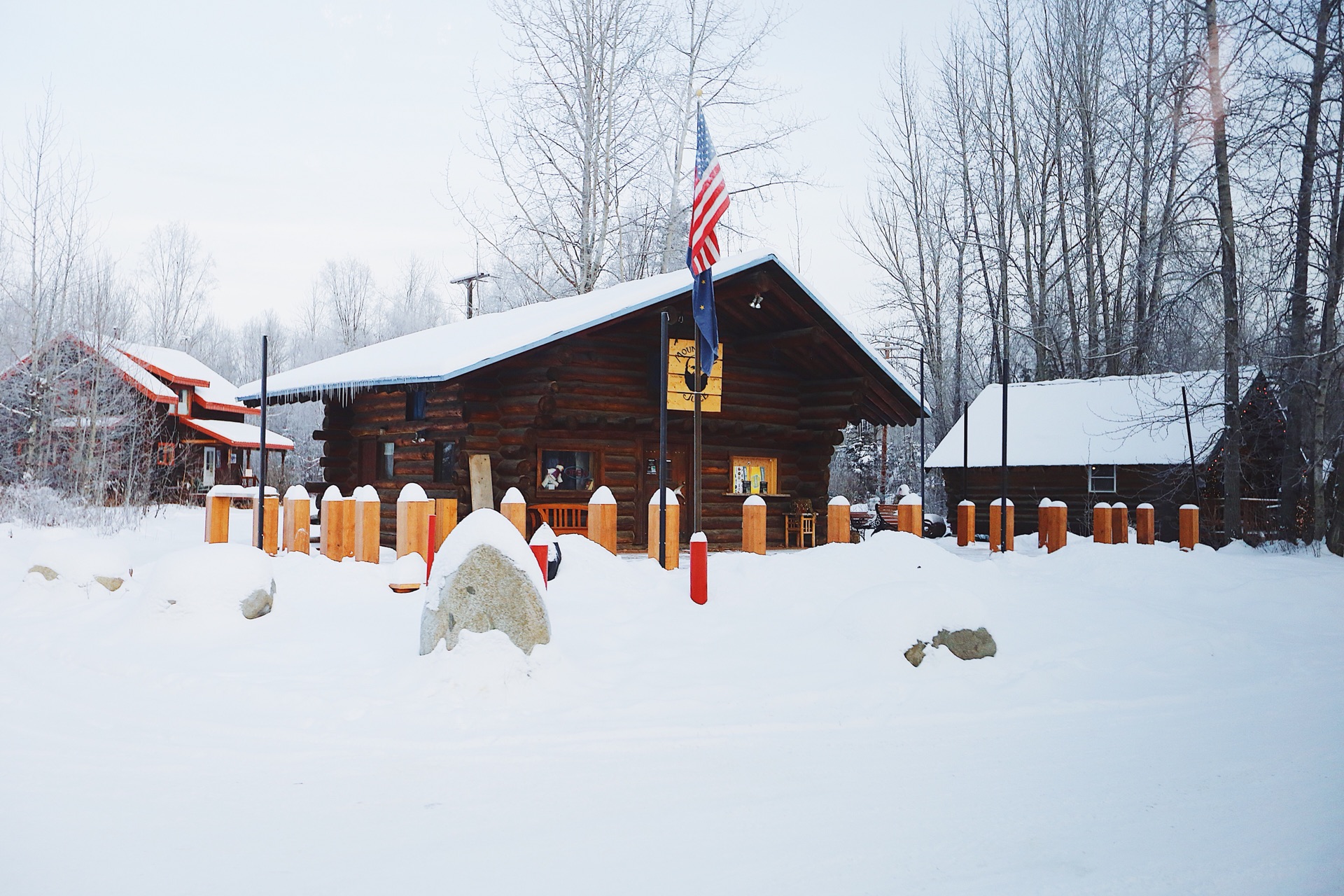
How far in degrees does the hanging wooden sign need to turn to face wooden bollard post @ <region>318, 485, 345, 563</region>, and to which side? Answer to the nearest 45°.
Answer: approximately 45° to its right

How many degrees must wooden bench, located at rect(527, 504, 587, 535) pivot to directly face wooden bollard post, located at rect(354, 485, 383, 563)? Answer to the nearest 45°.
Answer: approximately 45° to its right

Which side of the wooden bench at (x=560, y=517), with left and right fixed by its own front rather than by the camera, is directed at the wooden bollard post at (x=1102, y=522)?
left

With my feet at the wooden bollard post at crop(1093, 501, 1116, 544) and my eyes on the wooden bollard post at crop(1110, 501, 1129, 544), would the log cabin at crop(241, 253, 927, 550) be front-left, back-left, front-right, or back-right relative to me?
back-left

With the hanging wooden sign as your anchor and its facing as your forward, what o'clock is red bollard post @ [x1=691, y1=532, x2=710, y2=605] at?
The red bollard post is roughly at 12 o'clock from the hanging wooden sign.

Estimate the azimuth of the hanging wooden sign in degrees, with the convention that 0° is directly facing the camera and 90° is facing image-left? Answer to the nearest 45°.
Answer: approximately 0°

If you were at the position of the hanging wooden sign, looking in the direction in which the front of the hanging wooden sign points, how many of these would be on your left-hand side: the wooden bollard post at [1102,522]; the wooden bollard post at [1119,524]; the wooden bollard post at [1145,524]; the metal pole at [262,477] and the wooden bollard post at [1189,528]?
4

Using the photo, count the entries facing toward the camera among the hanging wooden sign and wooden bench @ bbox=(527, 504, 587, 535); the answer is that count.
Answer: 2
